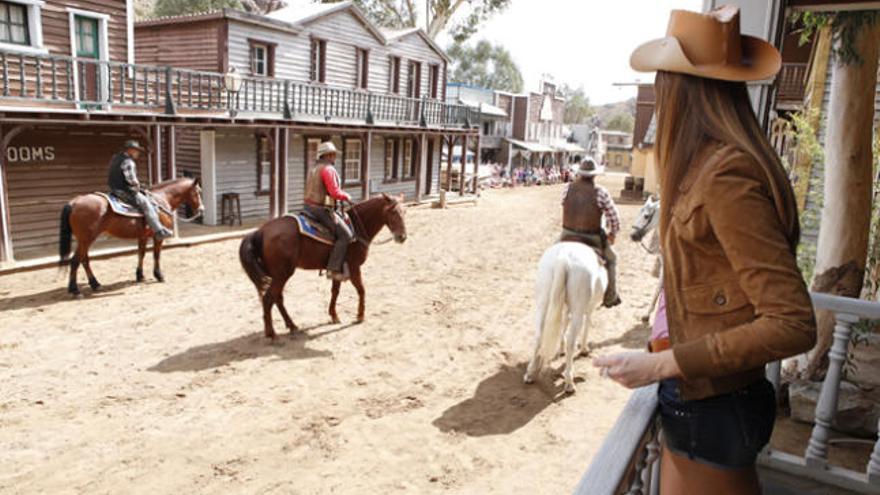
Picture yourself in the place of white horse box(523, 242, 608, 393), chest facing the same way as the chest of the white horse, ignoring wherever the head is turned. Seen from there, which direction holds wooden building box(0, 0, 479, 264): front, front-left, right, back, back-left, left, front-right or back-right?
left

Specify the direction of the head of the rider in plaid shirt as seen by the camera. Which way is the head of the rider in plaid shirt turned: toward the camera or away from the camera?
away from the camera

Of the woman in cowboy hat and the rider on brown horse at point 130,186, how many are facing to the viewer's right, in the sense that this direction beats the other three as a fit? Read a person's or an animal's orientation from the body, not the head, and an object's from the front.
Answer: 1

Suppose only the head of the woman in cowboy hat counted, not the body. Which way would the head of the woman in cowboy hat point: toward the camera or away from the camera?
away from the camera

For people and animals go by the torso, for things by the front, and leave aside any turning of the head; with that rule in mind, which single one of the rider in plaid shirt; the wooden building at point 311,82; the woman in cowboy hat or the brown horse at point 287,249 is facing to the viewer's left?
the woman in cowboy hat

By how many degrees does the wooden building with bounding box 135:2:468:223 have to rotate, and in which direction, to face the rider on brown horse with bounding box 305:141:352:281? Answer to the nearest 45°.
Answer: approximately 45° to its right

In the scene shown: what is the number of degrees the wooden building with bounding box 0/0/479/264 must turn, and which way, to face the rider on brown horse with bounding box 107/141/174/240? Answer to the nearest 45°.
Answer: approximately 45° to its right

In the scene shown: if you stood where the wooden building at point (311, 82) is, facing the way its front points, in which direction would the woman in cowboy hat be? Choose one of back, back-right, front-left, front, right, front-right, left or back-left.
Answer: front-right

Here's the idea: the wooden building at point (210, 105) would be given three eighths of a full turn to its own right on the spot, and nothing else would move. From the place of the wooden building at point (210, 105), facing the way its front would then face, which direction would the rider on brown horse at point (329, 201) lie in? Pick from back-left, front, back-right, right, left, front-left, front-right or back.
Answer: left

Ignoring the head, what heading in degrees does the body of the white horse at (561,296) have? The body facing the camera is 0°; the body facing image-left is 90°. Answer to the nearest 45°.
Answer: approximately 225°

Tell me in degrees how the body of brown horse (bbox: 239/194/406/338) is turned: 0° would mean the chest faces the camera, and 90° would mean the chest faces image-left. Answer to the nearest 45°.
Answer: approximately 225°

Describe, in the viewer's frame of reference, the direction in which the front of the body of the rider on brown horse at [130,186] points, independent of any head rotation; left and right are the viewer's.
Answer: facing to the right of the viewer
